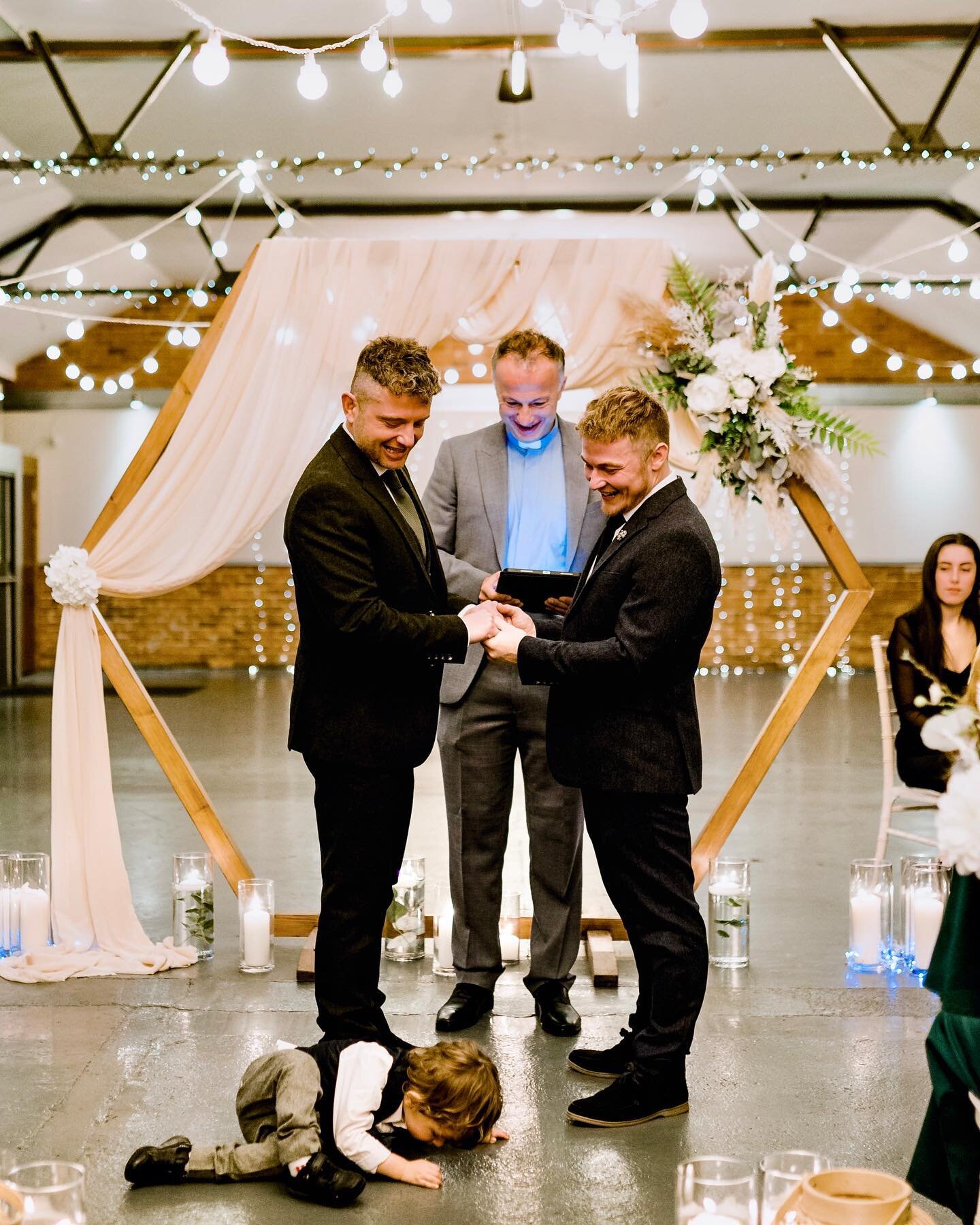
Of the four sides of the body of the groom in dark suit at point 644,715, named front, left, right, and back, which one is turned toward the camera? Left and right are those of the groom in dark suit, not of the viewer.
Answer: left

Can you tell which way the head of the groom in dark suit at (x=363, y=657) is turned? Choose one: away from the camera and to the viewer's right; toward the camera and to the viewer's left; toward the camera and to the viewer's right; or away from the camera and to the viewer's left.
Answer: toward the camera and to the viewer's right

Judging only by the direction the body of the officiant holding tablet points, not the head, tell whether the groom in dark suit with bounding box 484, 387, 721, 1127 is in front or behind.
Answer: in front

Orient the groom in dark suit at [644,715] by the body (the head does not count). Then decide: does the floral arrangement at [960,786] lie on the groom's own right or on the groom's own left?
on the groom's own left

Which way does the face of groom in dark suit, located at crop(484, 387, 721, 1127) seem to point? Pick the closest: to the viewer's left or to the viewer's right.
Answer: to the viewer's left

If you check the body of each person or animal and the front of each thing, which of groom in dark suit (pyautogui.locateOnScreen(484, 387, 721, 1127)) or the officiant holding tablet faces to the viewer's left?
the groom in dark suit

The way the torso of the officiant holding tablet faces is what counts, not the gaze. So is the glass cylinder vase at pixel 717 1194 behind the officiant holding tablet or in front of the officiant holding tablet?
in front

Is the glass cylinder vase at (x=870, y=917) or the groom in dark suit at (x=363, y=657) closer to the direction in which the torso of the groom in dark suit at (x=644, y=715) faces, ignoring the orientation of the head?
the groom in dark suit

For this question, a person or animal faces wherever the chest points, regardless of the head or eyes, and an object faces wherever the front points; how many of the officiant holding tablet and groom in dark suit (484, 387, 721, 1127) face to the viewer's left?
1

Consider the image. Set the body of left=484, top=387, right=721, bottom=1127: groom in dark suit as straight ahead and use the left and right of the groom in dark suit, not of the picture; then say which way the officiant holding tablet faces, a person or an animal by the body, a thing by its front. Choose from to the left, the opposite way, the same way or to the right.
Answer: to the left

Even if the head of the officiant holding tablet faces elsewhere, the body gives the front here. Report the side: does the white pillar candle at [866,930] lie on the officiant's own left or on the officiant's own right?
on the officiant's own left

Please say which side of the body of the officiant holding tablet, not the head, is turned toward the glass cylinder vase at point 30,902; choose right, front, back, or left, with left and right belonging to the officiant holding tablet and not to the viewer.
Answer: right

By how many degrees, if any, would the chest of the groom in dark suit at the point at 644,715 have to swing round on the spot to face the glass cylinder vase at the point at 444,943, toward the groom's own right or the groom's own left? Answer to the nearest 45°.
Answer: approximately 45° to the groom's own right
